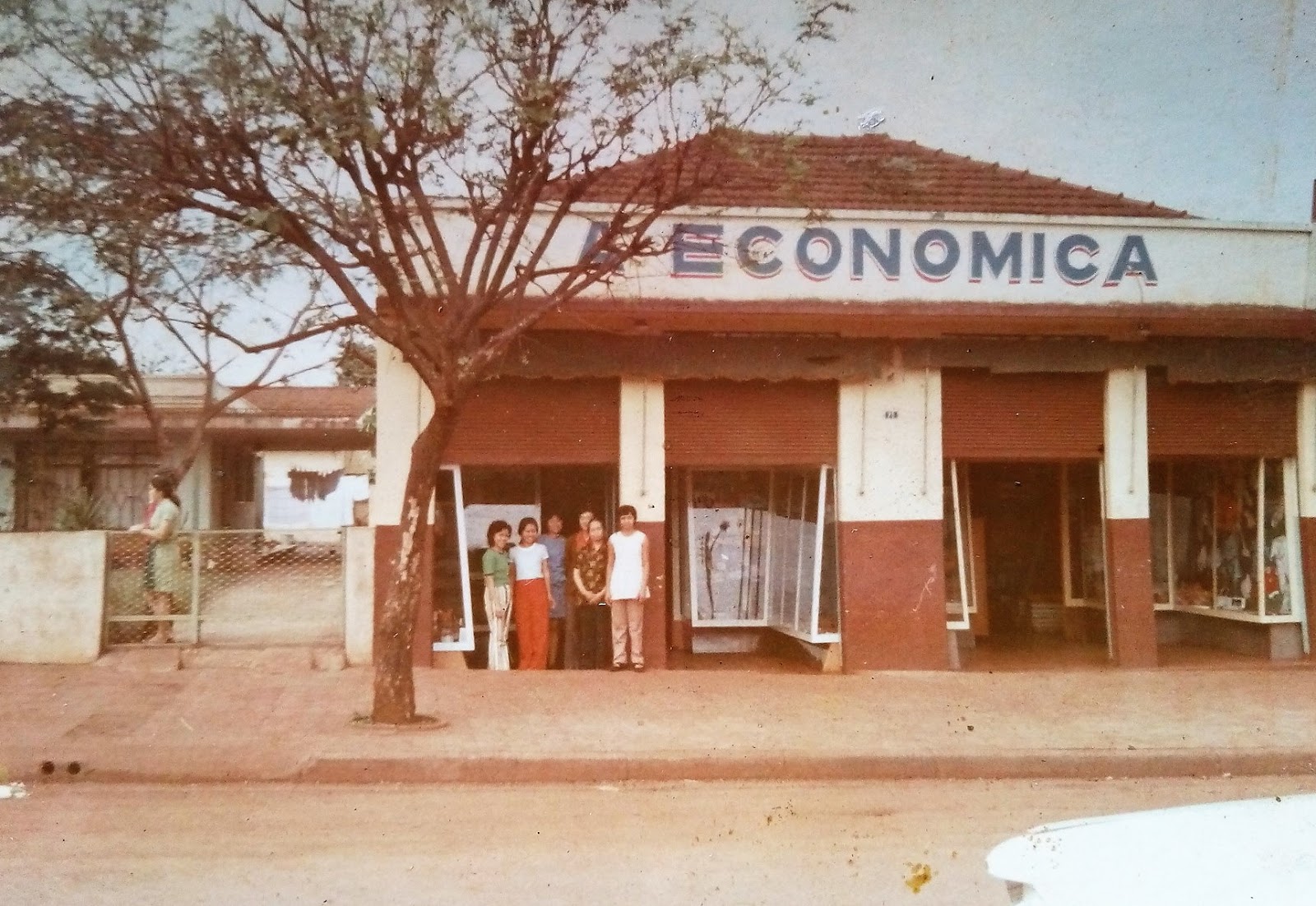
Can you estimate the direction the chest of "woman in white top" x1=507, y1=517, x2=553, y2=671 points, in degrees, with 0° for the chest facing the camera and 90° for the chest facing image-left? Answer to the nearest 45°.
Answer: approximately 0°

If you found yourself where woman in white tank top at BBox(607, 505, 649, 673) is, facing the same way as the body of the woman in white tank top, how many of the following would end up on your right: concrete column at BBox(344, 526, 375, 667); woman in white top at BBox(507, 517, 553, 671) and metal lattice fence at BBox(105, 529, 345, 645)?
3

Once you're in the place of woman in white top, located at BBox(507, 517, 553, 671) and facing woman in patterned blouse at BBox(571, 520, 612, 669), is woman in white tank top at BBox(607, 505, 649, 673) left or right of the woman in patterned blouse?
right

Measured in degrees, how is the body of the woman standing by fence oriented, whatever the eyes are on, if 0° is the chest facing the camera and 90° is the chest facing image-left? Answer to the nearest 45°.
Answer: approximately 90°

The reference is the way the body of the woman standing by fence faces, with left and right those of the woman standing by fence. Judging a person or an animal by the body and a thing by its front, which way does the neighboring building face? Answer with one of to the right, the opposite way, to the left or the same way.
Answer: to the left

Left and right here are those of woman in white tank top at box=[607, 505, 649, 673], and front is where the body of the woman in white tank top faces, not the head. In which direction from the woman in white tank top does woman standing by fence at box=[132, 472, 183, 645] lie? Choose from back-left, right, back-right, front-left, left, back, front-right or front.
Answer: right

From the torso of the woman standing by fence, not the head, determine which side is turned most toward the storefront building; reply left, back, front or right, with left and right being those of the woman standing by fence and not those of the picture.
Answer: back
